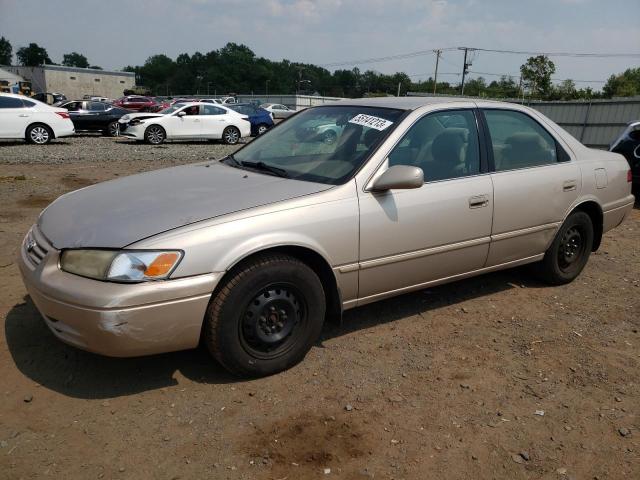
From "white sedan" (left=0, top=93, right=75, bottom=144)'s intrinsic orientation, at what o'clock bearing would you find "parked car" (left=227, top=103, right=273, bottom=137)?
The parked car is roughly at 5 o'clock from the white sedan.

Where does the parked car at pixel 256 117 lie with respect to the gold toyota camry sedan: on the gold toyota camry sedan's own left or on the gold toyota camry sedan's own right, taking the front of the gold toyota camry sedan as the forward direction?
on the gold toyota camry sedan's own right

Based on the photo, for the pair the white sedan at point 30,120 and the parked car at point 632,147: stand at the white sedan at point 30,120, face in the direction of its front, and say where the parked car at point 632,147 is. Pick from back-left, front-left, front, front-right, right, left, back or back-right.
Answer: back-left

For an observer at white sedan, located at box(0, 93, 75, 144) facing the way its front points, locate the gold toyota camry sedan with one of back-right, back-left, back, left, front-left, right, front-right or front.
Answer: left

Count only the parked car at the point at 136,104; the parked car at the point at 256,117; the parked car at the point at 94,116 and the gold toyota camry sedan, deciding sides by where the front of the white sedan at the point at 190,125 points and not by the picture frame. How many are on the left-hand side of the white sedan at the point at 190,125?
1

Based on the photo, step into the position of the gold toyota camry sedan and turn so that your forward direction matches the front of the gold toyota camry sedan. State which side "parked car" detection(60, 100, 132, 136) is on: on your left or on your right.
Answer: on your right

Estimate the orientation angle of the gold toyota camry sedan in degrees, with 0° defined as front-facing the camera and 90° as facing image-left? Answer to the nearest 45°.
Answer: approximately 45°

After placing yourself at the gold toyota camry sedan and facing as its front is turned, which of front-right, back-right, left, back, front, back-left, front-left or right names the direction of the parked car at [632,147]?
back

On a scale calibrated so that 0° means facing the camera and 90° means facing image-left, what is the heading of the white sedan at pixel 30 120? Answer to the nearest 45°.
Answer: approximately 90°

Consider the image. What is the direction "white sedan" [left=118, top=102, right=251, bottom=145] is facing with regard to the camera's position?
facing to the left of the viewer

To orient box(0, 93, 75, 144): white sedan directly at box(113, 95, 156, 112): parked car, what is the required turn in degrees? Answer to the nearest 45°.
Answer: approximately 90° to its right

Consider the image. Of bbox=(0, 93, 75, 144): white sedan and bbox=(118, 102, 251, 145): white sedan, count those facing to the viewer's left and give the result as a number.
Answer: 2

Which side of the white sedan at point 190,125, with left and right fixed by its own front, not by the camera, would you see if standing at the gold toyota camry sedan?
left
